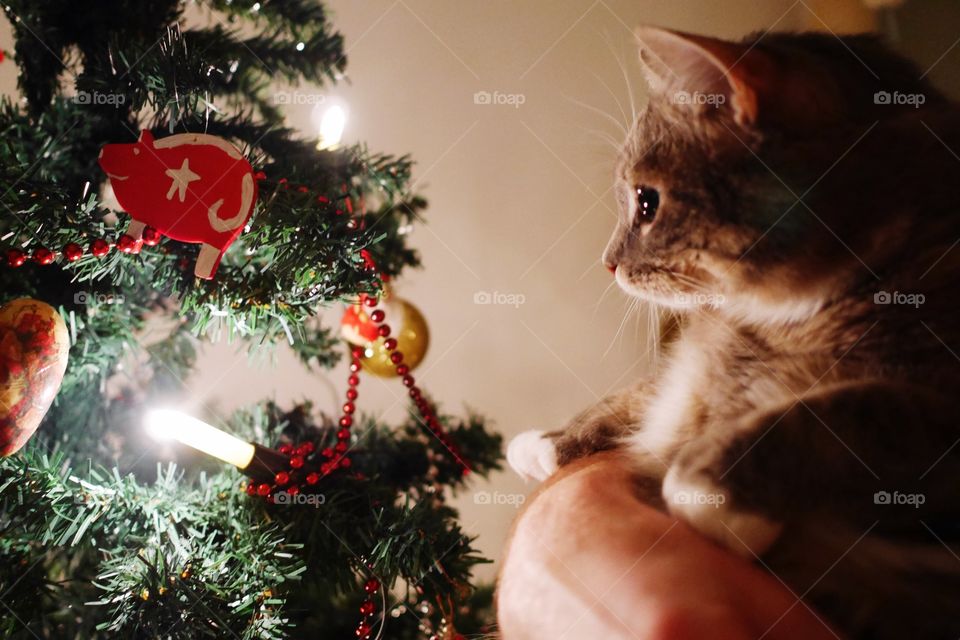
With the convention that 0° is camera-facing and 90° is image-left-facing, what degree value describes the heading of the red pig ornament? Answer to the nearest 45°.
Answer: approximately 90°

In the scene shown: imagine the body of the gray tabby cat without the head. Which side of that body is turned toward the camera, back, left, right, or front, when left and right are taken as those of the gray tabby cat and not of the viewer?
left

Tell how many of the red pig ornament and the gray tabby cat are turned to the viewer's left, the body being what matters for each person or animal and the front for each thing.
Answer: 2
